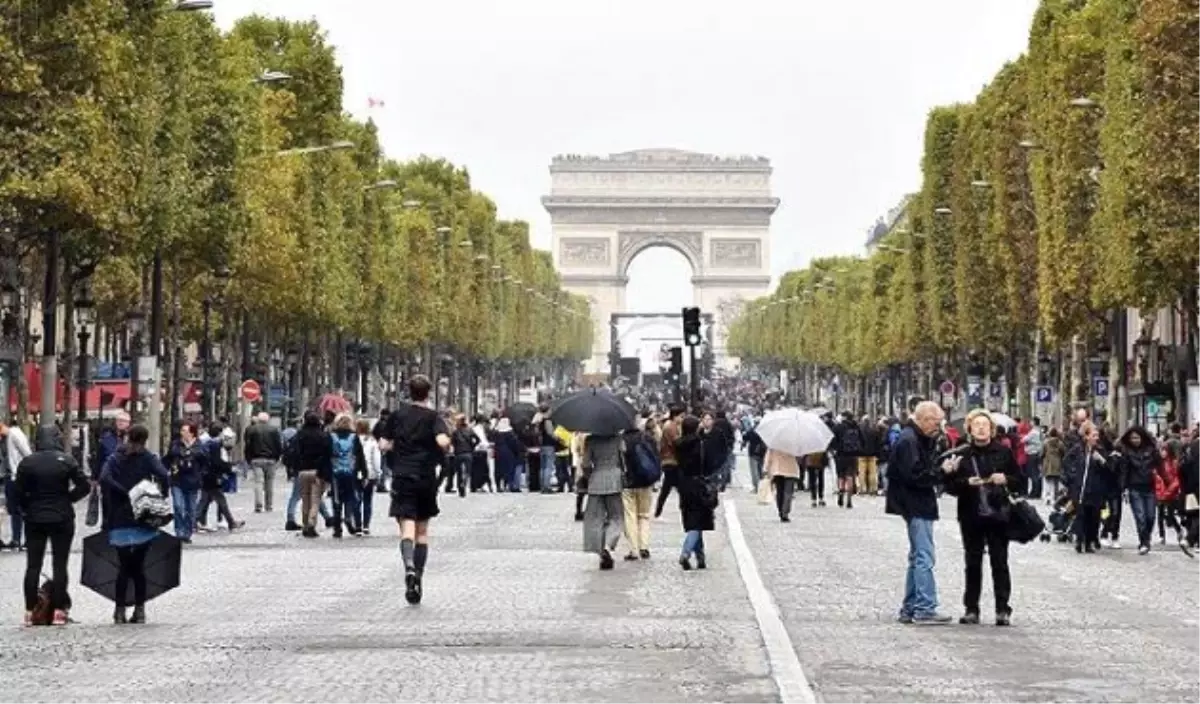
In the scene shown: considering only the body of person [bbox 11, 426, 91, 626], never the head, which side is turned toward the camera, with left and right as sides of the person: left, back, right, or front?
back

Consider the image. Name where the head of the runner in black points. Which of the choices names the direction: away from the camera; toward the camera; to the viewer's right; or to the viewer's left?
away from the camera

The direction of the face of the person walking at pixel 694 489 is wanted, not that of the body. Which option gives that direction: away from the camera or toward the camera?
away from the camera

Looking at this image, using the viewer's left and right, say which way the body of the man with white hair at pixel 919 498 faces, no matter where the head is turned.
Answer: facing to the right of the viewer

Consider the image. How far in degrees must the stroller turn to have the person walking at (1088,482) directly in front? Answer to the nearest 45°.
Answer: approximately 45° to its left

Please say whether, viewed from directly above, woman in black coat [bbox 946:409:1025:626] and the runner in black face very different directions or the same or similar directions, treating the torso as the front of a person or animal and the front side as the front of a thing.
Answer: very different directions

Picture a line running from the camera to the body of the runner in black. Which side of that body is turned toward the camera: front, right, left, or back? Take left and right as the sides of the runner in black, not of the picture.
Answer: back

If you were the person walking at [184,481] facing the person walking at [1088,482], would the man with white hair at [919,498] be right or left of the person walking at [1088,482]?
right

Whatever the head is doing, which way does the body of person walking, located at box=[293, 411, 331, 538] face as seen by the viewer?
away from the camera
